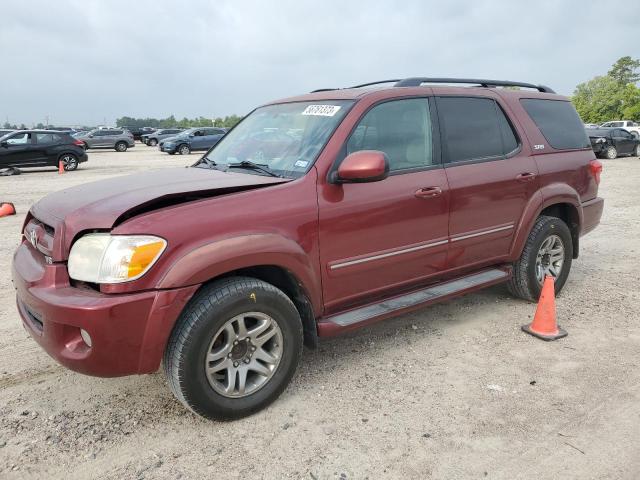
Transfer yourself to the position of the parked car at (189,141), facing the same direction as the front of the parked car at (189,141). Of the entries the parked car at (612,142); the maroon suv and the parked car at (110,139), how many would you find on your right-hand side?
1

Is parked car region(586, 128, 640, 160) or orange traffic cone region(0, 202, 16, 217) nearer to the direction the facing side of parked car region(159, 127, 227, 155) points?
the orange traffic cone

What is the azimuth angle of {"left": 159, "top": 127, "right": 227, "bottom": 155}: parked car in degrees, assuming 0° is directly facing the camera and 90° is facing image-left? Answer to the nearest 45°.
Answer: approximately 45°

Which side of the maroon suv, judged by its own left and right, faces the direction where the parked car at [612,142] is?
back

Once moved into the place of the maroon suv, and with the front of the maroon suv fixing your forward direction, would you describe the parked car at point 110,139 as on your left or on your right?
on your right
